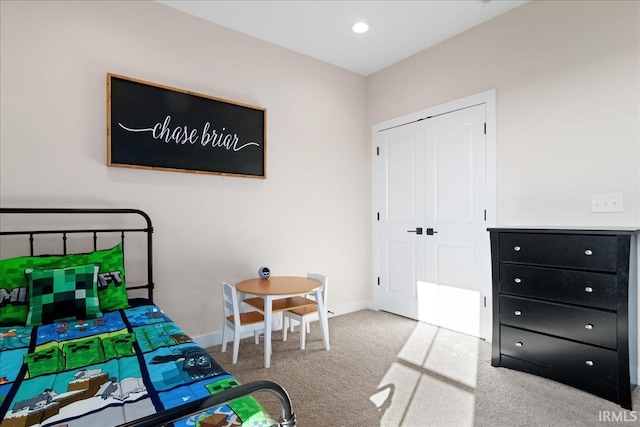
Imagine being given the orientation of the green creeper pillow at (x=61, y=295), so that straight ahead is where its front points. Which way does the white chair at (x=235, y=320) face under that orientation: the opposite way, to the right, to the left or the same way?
to the left

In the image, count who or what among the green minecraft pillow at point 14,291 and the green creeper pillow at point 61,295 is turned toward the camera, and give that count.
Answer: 2

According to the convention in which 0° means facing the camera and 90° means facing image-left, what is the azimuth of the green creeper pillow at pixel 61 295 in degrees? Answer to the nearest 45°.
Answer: approximately 0°

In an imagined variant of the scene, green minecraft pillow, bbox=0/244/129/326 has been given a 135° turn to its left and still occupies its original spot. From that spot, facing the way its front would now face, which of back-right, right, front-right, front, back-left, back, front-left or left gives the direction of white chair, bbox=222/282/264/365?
front-right

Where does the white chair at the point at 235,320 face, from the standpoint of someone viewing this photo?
facing away from the viewer and to the right of the viewer

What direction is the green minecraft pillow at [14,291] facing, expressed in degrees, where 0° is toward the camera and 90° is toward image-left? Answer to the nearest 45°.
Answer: approximately 0°

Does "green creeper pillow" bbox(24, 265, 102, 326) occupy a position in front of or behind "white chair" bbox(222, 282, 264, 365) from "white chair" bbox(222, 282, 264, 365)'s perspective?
behind
